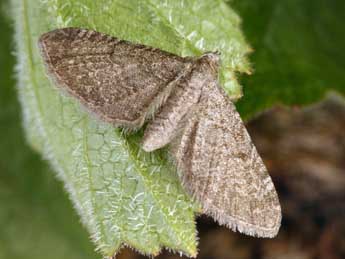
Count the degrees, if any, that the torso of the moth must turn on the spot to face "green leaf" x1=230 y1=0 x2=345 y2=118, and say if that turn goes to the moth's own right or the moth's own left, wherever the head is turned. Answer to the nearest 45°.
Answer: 0° — it already faces it

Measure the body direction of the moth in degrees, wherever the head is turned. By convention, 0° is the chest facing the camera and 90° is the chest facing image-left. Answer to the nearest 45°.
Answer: approximately 225°
